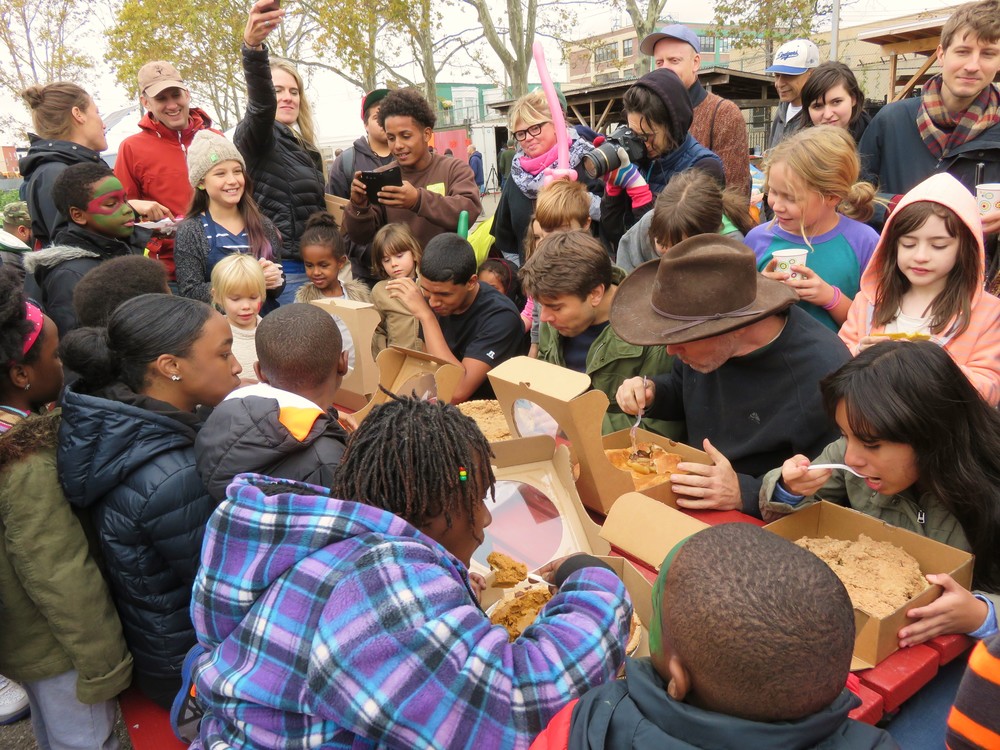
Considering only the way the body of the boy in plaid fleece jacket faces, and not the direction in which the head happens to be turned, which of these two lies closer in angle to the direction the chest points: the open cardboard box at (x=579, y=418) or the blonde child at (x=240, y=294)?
the open cardboard box

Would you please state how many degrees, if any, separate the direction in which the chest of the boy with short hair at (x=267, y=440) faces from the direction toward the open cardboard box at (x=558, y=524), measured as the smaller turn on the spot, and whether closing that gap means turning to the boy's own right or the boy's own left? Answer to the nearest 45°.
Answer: approximately 45° to the boy's own right

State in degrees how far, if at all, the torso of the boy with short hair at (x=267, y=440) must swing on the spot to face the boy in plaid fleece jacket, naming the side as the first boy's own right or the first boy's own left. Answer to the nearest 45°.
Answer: approximately 135° to the first boy's own right

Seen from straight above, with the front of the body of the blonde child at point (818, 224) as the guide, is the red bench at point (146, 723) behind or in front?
in front

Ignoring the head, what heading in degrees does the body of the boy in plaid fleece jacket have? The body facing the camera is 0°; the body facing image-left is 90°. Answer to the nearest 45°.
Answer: approximately 225°

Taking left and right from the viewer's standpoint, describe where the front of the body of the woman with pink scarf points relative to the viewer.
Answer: facing the viewer

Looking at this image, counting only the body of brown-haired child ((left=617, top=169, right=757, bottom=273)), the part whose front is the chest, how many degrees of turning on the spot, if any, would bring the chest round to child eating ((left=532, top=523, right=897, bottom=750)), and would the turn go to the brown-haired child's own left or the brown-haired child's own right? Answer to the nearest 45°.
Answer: approximately 45° to the brown-haired child's own left

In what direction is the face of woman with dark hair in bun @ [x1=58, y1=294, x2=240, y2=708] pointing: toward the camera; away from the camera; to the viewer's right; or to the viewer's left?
to the viewer's right

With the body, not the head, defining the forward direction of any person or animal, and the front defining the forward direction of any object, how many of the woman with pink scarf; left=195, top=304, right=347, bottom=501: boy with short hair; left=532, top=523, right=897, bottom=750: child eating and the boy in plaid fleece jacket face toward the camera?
1

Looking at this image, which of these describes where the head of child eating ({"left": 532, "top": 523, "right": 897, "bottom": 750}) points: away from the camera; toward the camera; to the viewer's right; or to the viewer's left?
away from the camera

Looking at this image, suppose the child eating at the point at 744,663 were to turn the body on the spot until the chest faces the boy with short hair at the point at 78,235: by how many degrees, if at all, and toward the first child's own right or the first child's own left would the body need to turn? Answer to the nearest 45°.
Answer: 0° — they already face them

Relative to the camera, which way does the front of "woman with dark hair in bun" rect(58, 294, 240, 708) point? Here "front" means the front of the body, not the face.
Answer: to the viewer's right
